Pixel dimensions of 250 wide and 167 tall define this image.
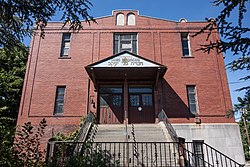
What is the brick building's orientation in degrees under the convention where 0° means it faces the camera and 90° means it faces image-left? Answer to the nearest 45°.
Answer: approximately 0°
